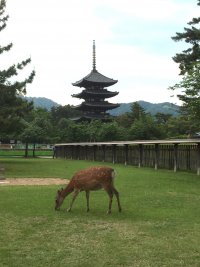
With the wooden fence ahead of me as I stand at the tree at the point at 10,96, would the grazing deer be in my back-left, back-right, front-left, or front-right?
front-right

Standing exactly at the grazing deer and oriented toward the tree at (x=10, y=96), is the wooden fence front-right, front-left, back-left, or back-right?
front-right

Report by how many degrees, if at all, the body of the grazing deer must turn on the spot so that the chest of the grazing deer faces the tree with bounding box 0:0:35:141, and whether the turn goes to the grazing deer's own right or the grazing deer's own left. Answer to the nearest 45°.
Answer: approximately 90° to the grazing deer's own right

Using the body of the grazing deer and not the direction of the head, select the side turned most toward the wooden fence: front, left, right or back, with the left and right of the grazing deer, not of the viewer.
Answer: right

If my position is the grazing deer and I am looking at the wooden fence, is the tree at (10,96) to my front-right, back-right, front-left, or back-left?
front-left

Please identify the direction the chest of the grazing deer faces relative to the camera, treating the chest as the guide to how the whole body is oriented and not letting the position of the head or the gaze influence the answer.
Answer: to the viewer's left
